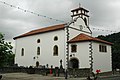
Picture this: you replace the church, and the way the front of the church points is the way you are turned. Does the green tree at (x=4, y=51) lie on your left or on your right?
on your right

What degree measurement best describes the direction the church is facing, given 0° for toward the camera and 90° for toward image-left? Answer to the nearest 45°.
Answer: approximately 315°
